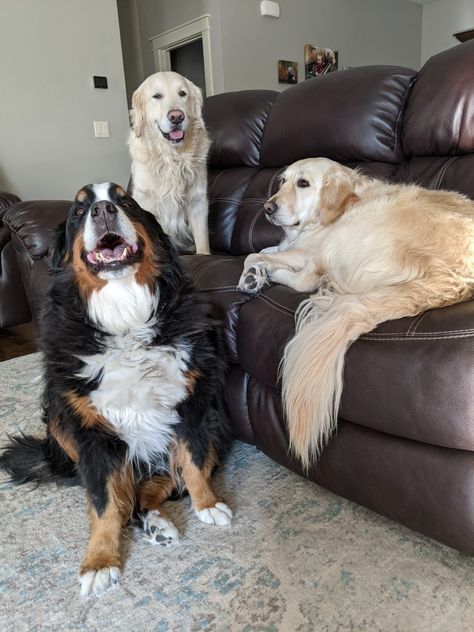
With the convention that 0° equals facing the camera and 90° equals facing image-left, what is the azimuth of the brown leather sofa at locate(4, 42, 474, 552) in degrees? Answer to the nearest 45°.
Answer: approximately 45°

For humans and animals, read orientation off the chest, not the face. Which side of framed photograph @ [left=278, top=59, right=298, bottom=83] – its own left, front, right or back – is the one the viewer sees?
front

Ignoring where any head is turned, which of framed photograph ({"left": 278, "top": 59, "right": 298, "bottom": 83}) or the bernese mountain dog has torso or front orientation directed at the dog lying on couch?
the framed photograph

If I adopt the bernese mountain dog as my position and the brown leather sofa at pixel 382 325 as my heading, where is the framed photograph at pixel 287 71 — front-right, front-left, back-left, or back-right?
front-left

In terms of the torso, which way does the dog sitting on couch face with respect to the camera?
toward the camera

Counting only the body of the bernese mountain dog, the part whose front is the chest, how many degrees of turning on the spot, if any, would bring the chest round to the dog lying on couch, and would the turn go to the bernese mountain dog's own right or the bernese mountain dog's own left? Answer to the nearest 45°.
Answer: approximately 90° to the bernese mountain dog's own left

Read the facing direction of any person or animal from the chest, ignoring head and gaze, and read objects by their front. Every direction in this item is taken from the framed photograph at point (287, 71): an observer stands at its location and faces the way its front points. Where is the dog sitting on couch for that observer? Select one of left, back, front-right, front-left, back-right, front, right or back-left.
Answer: front

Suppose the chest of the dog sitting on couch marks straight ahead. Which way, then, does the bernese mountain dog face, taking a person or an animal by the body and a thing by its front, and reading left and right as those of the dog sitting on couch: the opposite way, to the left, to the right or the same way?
the same way

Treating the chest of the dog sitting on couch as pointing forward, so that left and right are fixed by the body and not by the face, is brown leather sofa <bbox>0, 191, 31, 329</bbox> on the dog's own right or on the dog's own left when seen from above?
on the dog's own right

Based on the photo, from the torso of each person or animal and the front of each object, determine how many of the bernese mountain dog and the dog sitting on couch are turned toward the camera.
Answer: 2

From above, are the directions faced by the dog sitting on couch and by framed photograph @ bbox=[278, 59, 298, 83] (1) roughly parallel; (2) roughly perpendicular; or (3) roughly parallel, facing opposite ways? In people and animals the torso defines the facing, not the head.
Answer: roughly parallel

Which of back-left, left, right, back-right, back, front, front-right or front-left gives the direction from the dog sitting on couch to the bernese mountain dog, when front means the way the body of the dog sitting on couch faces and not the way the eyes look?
front

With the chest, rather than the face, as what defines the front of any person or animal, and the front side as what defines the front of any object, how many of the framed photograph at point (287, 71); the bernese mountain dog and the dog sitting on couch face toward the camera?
3

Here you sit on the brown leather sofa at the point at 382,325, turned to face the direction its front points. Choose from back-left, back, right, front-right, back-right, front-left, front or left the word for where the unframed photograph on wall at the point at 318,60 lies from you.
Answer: back-right

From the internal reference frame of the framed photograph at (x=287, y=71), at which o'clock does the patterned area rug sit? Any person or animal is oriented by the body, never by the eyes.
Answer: The patterned area rug is roughly at 12 o'clock from the framed photograph.
